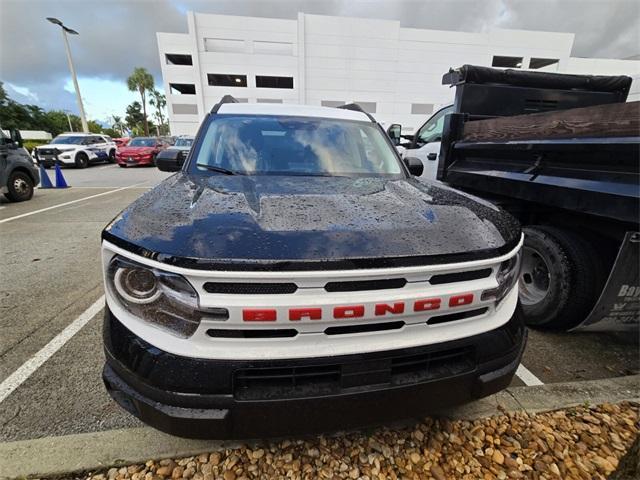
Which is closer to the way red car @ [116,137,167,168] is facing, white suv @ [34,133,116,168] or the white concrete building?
the white suv

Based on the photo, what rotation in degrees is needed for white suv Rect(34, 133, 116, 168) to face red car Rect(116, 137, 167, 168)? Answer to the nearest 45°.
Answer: approximately 90° to its left

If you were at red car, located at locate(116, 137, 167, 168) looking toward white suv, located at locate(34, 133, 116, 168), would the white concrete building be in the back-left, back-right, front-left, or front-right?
back-right

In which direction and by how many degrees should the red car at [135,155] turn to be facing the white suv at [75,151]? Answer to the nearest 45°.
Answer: approximately 90° to its right

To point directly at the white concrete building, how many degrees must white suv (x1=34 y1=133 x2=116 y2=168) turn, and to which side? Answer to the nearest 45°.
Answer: approximately 180°

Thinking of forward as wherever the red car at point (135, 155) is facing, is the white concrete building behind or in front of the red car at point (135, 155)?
behind
